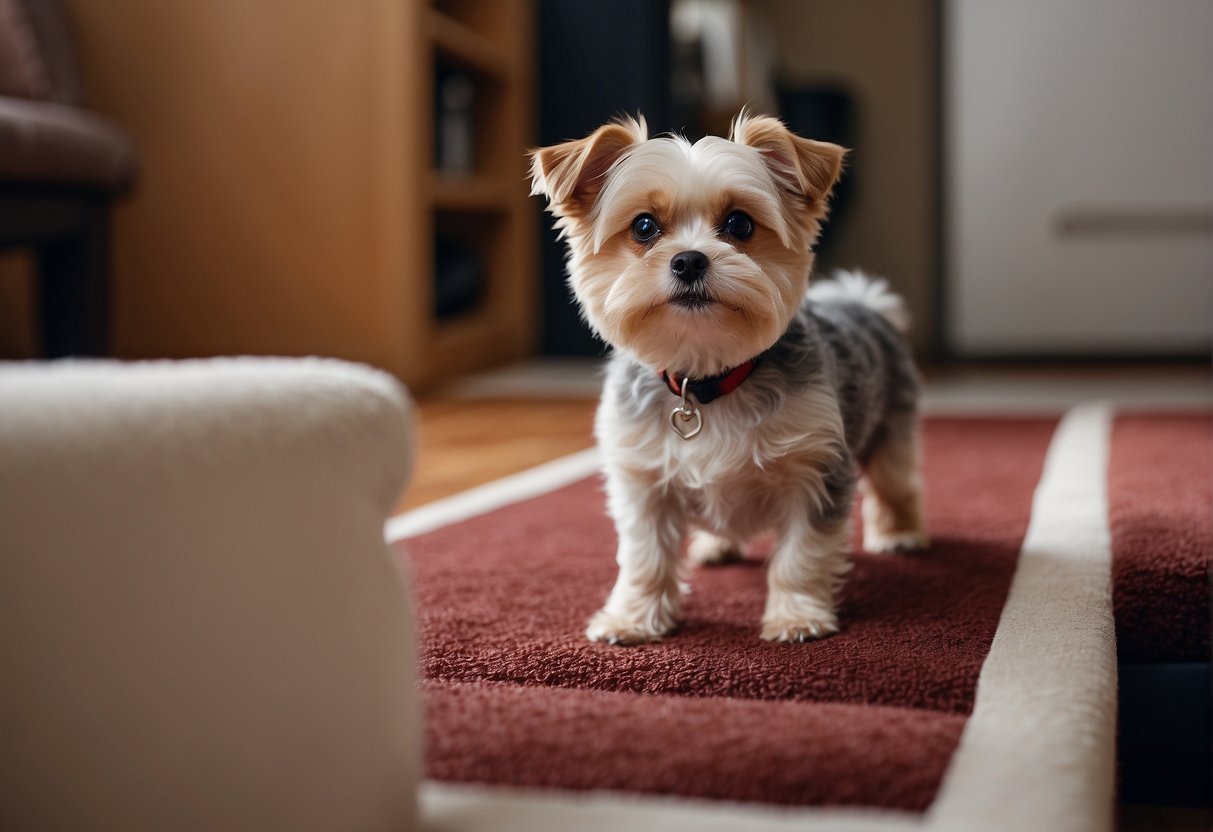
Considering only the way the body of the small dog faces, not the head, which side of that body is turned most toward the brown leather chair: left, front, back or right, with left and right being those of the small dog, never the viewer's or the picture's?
right

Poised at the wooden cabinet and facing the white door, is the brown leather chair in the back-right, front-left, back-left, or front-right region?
back-right

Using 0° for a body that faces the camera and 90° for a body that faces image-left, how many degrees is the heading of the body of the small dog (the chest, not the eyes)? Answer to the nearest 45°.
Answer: approximately 45°

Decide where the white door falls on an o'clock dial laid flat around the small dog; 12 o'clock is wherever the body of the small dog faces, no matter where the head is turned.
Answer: The white door is roughly at 5 o'clock from the small dog.
